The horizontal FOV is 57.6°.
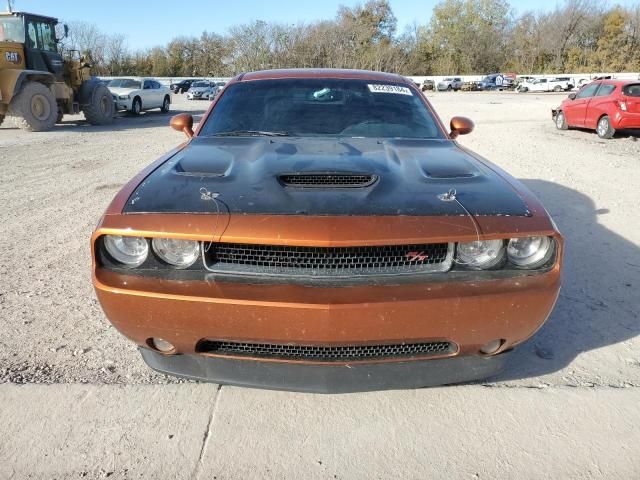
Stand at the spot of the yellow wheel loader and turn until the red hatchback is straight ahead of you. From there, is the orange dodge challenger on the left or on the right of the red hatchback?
right

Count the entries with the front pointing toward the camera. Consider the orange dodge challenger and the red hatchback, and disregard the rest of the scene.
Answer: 1

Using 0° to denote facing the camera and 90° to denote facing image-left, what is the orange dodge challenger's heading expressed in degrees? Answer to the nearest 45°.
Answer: approximately 0°

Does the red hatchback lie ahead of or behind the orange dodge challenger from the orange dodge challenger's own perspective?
behind

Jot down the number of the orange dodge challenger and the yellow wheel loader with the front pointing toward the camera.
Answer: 1

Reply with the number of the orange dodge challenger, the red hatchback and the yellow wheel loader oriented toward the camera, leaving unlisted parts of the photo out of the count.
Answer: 1

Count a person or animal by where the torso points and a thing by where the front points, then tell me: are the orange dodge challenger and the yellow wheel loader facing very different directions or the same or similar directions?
very different directions

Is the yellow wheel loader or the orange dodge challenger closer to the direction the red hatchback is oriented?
the yellow wheel loader

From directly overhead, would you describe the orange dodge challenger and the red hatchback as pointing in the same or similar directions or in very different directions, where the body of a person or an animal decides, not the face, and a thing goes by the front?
very different directions

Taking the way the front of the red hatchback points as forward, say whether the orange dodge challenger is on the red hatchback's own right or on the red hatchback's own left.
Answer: on the red hatchback's own left

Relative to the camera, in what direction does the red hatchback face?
facing away from the viewer and to the left of the viewer

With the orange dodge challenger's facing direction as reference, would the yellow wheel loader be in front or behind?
behind
